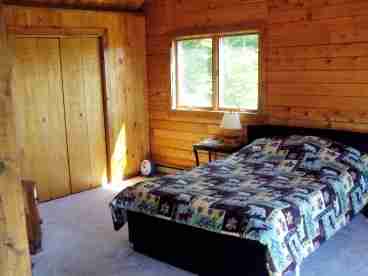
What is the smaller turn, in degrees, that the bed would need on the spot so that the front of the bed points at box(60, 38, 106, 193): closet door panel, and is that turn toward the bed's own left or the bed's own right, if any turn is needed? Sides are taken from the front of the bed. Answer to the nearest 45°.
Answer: approximately 90° to the bed's own right

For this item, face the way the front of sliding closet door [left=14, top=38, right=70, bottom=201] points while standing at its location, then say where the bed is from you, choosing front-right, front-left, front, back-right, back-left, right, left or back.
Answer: front

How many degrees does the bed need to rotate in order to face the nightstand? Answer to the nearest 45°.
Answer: approximately 135° to its right

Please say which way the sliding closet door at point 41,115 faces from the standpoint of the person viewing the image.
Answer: facing the viewer and to the right of the viewer

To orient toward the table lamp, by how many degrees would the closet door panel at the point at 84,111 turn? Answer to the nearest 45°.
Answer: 0° — it already faces it

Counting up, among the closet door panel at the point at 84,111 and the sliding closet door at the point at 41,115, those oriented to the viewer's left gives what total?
0

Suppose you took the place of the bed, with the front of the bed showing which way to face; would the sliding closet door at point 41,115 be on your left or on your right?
on your right

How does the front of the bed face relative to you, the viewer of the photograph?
facing the viewer and to the left of the viewer

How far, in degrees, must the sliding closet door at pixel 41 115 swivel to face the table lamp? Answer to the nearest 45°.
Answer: approximately 45° to its left

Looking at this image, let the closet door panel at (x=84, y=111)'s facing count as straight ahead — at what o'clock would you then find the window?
The window is roughly at 11 o'clock from the closet door panel.

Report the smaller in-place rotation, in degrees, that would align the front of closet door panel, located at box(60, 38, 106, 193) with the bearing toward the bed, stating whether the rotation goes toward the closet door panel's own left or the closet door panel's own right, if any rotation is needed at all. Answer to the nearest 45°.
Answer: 0° — it already faces it

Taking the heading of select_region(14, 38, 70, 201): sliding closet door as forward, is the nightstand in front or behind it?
in front

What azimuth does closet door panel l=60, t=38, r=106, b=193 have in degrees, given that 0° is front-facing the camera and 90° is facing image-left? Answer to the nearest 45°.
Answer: approximately 315°
